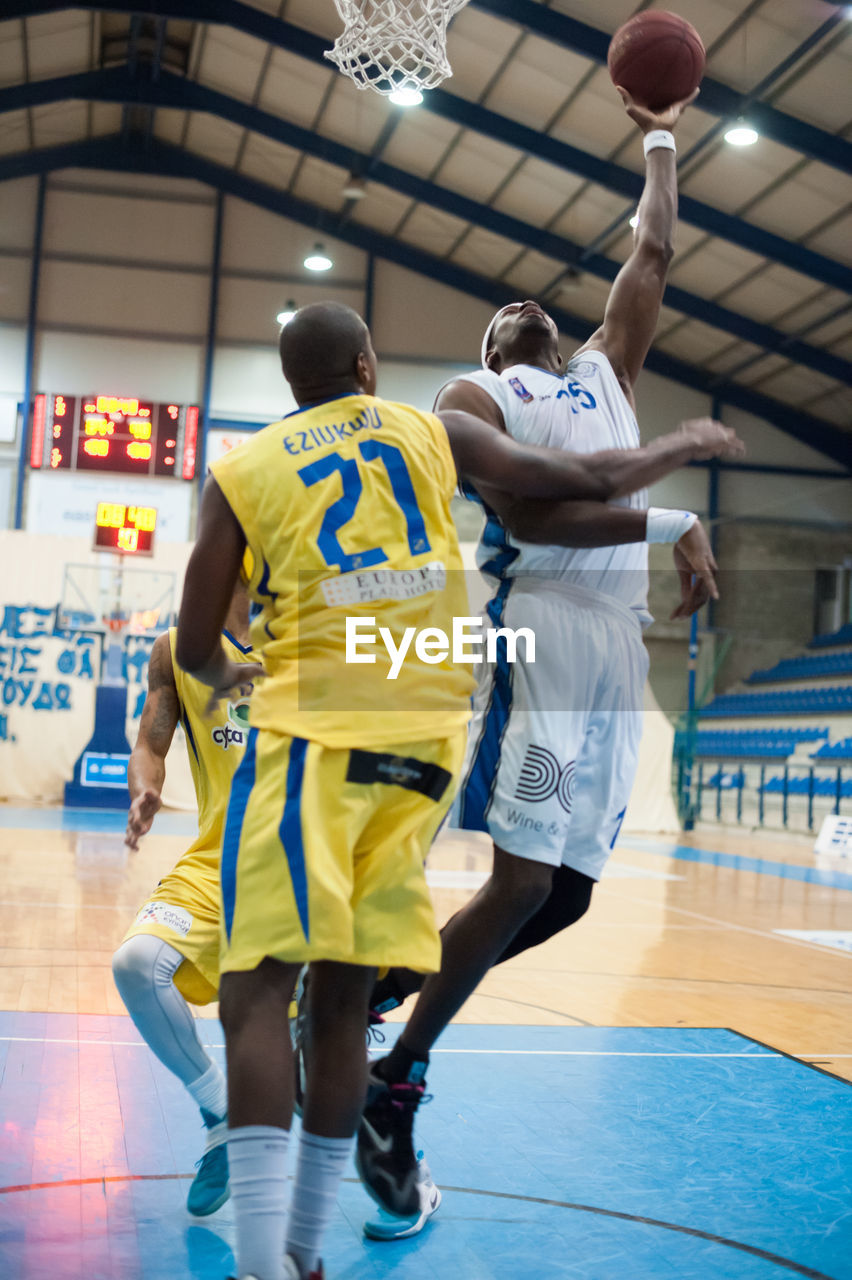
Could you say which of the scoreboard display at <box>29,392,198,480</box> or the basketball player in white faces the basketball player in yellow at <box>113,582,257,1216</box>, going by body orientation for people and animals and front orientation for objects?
the scoreboard display

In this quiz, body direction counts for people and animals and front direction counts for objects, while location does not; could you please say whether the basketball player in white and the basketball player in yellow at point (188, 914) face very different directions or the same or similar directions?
same or similar directions

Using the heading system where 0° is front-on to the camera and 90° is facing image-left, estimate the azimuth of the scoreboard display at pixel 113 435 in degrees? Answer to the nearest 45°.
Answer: approximately 0°

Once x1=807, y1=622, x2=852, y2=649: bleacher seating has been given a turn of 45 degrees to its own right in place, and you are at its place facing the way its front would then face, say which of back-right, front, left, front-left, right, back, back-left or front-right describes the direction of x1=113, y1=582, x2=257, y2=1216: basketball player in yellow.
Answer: left

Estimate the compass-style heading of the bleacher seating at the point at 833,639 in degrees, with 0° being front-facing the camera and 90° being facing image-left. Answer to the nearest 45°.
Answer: approximately 45°

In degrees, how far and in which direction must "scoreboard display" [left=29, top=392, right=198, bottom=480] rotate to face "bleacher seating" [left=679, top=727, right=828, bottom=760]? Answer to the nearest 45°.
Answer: approximately 90° to its left

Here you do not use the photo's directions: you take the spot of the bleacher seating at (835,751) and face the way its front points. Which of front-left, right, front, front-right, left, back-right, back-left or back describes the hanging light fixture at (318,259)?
front-right

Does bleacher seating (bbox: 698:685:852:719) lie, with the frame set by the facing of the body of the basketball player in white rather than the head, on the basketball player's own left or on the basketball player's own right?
on the basketball player's own left

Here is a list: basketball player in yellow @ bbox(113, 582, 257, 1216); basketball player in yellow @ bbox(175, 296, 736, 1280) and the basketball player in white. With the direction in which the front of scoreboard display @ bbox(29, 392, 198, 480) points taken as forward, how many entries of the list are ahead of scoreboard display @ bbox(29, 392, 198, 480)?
3

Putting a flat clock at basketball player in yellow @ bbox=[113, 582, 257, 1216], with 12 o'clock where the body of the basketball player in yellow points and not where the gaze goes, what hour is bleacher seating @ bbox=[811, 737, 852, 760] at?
The bleacher seating is roughly at 7 o'clock from the basketball player in yellow.

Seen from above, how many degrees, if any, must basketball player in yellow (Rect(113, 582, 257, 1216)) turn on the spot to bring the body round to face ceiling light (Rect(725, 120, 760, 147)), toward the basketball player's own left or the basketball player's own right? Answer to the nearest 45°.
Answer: approximately 135° to the basketball player's own left

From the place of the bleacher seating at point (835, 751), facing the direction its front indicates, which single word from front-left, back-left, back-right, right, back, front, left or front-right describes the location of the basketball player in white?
front-left

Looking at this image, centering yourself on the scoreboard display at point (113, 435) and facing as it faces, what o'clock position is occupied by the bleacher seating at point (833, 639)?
The bleacher seating is roughly at 9 o'clock from the scoreboard display.

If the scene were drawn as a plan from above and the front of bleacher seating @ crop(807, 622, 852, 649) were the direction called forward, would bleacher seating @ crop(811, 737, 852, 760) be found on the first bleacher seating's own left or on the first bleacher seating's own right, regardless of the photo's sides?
on the first bleacher seating's own left

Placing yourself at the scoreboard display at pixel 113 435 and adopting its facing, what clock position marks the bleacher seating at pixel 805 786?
The bleacher seating is roughly at 10 o'clock from the scoreboard display.

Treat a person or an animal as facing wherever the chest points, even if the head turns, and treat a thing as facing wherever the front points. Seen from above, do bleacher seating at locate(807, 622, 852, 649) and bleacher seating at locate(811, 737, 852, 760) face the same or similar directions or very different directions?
same or similar directions

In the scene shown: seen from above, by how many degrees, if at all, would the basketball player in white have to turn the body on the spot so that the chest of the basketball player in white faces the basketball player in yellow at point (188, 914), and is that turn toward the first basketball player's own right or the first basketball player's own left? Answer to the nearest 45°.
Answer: approximately 135° to the first basketball player's own right
